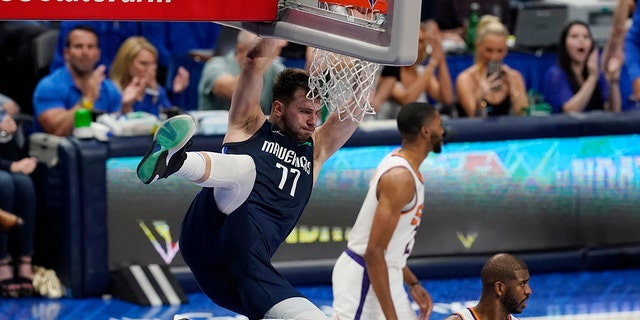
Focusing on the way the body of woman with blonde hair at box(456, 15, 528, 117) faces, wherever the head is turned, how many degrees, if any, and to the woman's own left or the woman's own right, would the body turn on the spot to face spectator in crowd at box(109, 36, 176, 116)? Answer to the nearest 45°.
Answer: approximately 90° to the woman's own right

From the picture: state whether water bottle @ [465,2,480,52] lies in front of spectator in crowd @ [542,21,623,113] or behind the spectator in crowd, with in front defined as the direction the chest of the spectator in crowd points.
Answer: behind

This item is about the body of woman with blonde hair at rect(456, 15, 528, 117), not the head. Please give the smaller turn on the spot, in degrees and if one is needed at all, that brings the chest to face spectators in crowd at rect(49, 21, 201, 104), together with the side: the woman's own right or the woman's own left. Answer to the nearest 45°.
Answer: approximately 90° to the woman's own right

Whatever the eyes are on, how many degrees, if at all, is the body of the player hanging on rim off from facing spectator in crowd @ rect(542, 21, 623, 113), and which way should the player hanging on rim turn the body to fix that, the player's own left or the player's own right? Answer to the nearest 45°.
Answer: approximately 90° to the player's own left

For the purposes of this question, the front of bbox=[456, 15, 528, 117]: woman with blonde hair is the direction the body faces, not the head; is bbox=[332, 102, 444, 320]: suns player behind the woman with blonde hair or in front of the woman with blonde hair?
in front

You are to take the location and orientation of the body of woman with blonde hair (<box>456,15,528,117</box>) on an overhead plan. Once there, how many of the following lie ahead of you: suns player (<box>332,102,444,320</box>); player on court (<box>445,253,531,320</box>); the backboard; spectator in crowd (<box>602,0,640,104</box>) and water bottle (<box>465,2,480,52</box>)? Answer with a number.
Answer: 3

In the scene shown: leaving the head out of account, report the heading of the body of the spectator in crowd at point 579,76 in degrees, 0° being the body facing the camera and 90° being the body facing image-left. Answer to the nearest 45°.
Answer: approximately 315°

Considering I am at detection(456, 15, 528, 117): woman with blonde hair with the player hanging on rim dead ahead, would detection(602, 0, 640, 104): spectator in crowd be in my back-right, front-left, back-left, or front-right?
back-left

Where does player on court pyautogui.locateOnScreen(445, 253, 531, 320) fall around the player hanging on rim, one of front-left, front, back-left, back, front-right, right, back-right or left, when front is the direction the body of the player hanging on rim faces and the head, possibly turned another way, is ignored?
front-left
